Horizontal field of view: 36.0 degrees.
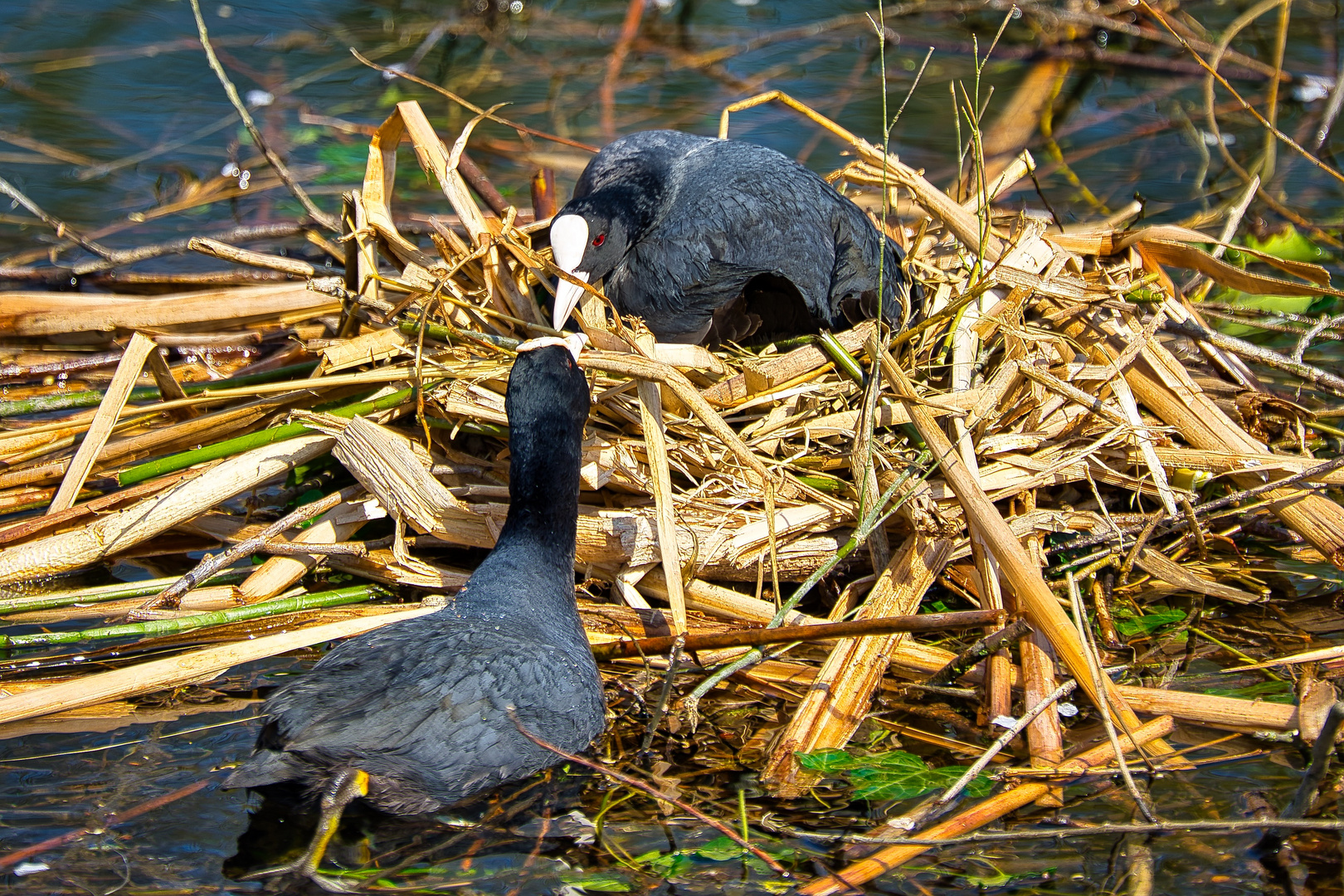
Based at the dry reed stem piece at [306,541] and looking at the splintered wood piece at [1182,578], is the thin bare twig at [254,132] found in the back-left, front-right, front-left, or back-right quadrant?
back-left

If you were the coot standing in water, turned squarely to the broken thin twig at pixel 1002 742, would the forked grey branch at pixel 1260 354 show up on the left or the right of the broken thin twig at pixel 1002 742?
left

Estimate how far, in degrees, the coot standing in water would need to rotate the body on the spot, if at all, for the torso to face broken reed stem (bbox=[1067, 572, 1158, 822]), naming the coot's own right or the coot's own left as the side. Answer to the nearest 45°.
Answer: approximately 45° to the coot's own right

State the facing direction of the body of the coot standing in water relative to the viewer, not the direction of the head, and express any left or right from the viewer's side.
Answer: facing away from the viewer and to the right of the viewer
